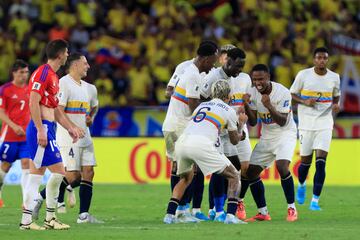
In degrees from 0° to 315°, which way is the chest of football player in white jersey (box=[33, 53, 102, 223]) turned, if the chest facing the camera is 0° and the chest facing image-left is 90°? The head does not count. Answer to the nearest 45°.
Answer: approximately 315°

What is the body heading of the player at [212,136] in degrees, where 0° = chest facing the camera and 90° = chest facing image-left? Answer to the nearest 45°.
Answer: approximately 225°

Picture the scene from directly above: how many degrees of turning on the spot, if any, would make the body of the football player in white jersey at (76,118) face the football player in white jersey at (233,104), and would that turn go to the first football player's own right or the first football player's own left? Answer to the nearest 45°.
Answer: approximately 45° to the first football player's own left
